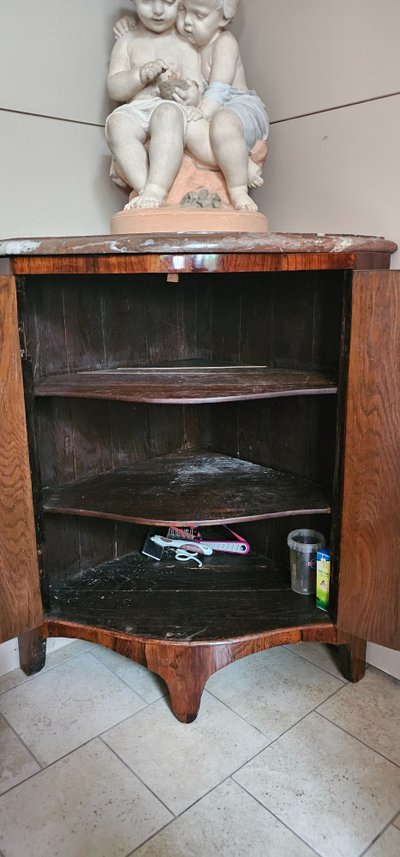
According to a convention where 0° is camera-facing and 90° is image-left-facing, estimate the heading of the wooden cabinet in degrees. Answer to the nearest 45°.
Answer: approximately 0°

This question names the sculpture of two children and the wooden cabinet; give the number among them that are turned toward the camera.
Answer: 2
